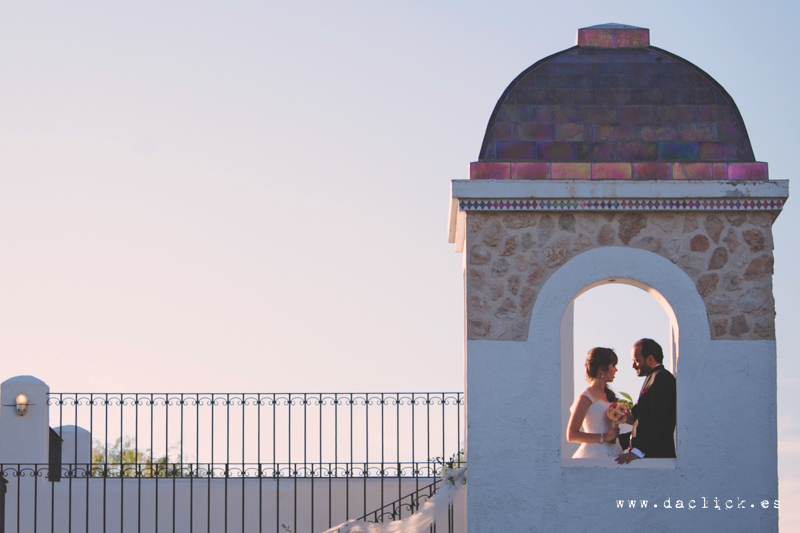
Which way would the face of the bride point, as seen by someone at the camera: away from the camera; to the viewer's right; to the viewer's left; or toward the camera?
to the viewer's right

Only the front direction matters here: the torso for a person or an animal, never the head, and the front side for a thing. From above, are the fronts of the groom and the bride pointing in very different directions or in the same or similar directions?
very different directions

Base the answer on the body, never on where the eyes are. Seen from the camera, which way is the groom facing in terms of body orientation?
to the viewer's left

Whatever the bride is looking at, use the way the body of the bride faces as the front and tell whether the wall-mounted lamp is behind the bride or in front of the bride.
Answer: behind

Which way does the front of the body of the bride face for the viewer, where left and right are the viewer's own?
facing to the right of the viewer

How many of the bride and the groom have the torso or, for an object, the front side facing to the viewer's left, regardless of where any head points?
1
